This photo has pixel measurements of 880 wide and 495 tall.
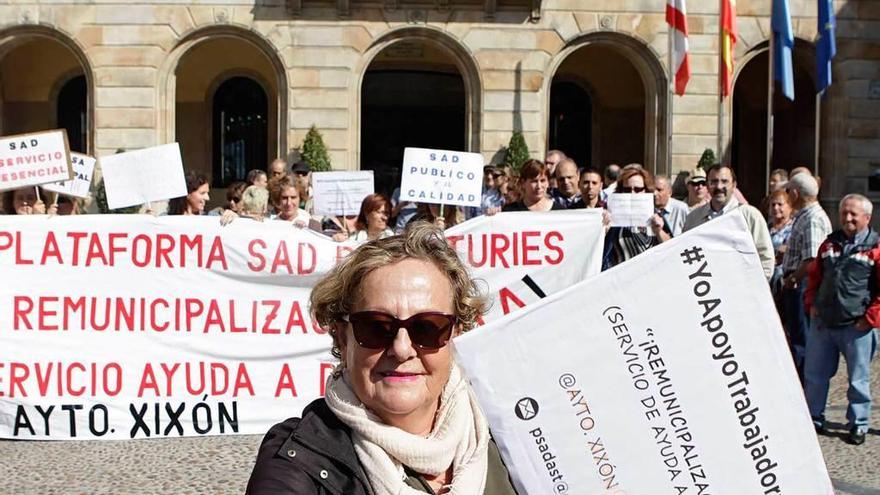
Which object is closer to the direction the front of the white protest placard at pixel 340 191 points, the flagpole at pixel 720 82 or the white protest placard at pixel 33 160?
the white protest placard

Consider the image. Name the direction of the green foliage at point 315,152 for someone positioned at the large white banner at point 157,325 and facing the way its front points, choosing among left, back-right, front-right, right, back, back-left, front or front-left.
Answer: back

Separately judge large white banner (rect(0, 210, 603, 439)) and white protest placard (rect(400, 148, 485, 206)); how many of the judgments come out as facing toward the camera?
2

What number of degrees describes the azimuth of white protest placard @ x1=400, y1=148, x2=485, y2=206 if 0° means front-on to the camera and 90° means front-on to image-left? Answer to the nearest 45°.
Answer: approximately 0°

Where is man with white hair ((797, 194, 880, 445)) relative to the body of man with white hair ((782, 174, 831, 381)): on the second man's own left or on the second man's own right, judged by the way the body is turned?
on the second man's own left

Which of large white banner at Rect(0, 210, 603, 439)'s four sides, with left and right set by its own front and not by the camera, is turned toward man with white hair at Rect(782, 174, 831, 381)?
left

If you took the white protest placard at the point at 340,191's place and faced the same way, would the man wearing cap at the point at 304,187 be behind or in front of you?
behind

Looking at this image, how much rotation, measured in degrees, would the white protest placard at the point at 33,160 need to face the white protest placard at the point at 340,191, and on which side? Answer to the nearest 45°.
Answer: approximately 90° to its left
